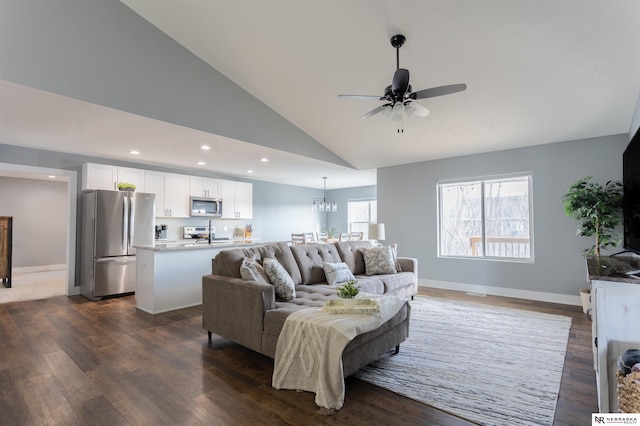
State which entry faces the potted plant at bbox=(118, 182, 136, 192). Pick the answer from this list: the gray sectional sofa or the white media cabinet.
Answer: the white media cabinet

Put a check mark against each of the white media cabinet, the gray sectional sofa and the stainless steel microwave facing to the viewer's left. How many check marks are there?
1

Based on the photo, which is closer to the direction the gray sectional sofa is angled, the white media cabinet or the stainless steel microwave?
the white media cabinet

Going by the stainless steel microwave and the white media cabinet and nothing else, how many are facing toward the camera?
1

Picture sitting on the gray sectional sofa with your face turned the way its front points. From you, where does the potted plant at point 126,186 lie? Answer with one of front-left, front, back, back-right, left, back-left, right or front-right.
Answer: back

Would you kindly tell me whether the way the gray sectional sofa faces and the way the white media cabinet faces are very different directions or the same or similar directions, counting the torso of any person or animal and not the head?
very different directions

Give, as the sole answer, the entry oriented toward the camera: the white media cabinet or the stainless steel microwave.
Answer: the stainless steel microwave

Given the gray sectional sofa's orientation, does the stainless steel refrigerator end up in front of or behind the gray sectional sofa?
behind

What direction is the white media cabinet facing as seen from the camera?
to the viewer's left

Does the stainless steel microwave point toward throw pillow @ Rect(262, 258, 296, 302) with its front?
yes

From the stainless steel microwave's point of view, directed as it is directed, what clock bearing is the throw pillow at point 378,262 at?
The throw pillow is roughly at 11 o'clock from the stainless steel microwave.

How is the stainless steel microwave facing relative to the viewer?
toward the camera

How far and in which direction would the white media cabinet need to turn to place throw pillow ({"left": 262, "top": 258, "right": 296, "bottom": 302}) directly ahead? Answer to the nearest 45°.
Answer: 0° — it already faces it

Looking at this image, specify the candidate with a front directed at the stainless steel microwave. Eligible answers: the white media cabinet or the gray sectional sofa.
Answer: the white media cabinet

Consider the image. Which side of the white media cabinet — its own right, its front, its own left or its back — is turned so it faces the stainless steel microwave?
front

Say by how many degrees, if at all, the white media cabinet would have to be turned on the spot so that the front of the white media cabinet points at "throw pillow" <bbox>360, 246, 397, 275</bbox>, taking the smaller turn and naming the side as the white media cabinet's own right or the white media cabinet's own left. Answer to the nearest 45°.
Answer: approximately 45° to the white media cabinet's own right

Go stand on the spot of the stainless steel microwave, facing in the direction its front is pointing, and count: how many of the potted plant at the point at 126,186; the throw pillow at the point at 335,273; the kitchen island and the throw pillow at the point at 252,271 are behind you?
0

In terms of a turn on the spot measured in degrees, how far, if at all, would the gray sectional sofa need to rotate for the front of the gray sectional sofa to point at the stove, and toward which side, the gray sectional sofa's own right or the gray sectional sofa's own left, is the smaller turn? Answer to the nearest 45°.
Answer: approximately 180°

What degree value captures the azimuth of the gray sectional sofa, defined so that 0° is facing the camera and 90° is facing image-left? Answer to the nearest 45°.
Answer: approximately 315°
